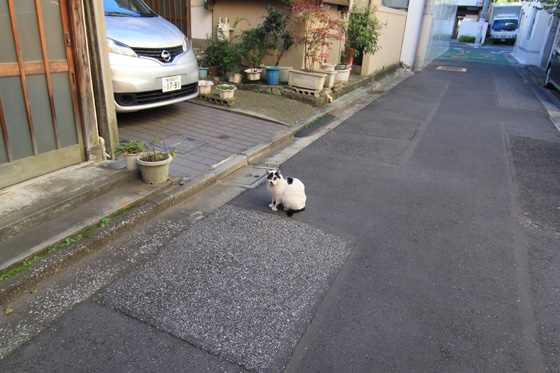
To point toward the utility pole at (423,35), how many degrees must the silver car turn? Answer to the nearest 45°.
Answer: approximately 90° to its left

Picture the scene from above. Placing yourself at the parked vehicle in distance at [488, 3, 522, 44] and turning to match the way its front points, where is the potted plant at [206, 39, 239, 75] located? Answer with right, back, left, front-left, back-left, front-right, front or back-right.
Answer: front

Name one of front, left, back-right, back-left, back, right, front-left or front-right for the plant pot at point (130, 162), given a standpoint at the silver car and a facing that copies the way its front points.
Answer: front-right

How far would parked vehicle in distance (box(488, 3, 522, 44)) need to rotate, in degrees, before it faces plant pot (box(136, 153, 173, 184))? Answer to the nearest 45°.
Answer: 0° — it already faces it

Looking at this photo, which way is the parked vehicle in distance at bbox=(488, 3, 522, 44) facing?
toward the camera

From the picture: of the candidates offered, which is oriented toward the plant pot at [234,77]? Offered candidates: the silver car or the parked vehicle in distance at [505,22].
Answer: the parked vehicle in distance

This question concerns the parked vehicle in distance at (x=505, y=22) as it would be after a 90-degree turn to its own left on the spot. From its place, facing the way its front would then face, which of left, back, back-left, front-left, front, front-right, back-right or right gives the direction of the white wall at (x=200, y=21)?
right

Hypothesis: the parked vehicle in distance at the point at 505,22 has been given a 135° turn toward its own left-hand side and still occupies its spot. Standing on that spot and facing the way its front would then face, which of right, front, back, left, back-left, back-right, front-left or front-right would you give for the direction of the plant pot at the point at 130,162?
back-right

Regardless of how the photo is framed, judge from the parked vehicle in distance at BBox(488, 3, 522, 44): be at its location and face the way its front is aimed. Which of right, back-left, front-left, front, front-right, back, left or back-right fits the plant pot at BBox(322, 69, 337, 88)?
front

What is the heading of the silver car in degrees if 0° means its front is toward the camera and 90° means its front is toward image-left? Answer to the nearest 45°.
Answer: approximately 315°

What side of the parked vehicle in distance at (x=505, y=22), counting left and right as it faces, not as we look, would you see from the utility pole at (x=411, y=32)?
front

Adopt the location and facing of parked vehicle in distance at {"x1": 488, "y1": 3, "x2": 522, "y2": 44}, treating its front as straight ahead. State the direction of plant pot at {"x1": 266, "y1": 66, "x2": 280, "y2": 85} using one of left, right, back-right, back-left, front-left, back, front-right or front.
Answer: front

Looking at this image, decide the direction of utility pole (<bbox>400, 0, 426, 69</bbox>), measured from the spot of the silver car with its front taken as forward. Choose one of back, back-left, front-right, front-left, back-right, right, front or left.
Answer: left

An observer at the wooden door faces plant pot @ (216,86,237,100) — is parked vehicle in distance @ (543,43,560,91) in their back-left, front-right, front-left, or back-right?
front-right
